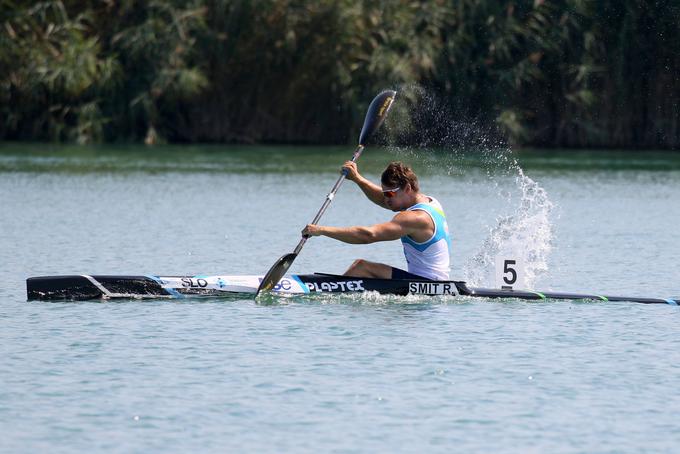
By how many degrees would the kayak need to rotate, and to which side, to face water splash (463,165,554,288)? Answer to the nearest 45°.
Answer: approximately 135° to its right

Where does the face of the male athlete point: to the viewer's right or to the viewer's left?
to the viewer's left

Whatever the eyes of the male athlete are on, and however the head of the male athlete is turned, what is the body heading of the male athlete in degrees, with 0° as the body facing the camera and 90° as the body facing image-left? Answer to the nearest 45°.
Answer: approximately 90°

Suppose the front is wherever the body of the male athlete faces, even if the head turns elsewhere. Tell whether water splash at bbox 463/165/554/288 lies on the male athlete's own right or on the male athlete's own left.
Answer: on the male athlete's own right

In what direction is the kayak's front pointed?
to the viewer's left
